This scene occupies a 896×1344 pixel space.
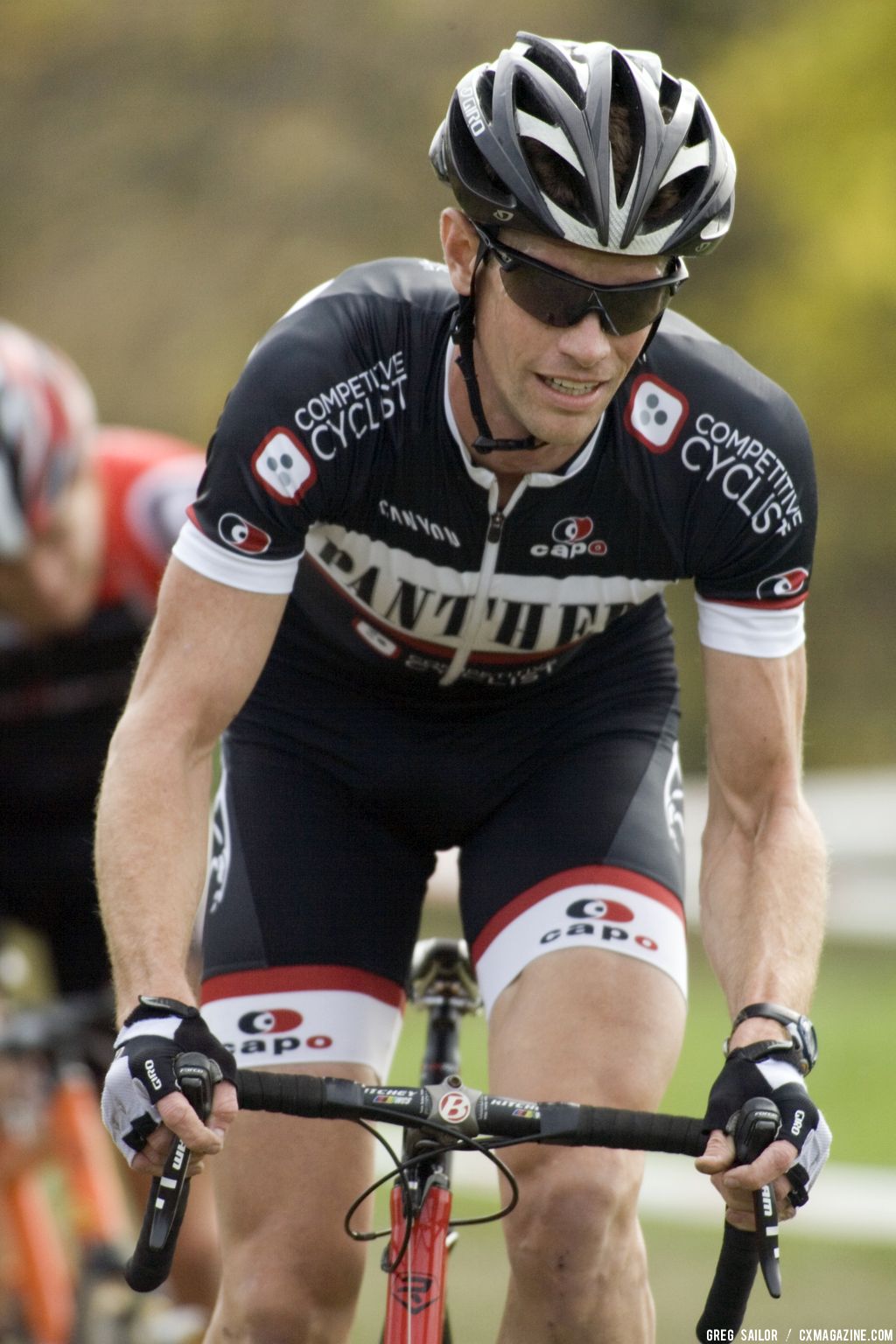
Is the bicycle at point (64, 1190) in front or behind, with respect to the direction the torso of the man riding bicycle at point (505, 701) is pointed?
behind

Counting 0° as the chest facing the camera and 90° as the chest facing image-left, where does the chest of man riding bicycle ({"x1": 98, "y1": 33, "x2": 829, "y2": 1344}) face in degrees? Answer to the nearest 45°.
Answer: approximately 0°

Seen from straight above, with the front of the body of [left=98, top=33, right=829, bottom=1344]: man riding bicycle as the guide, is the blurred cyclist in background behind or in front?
behind
